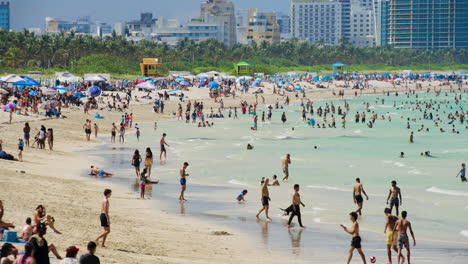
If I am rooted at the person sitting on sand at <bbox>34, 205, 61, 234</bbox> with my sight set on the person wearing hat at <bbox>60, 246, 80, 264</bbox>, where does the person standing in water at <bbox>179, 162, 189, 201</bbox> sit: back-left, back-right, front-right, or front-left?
back-left

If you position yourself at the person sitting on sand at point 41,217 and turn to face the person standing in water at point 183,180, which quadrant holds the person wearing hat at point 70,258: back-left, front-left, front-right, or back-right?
back-right

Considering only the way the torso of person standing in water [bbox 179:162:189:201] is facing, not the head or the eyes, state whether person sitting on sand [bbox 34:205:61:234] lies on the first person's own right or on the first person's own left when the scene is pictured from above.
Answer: on the first person's own right

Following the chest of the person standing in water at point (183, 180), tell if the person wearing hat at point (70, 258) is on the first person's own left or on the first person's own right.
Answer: on the first person's own right
